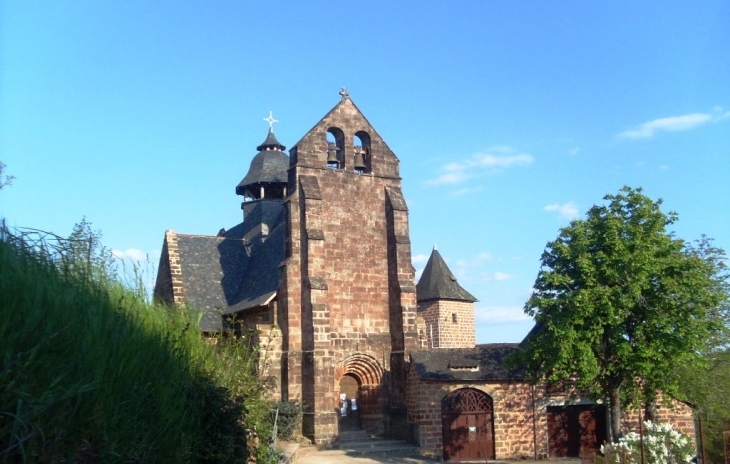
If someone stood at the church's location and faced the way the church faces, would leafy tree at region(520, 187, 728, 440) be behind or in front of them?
in front

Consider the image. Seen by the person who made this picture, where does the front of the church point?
facing the viewer and to the right of the viewer

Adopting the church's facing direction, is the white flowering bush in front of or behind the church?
in front
